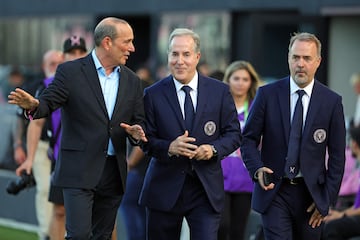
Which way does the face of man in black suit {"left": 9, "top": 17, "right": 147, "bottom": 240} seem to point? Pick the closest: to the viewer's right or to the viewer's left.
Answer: to the viewer's right

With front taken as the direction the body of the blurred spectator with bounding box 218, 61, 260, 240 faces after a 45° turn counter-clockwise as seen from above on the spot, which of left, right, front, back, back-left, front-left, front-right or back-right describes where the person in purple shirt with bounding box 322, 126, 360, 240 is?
front-left

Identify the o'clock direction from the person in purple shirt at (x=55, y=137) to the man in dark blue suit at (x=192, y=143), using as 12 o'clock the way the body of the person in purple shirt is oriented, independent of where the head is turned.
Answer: The man in dark blue suit is roughly at 11 o'clock from the person in purple shirt.

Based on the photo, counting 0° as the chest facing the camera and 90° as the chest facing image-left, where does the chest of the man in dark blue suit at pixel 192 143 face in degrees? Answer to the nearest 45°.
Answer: approximately 0°

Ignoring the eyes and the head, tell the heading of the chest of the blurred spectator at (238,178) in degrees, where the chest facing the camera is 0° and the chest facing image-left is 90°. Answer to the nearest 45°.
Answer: approximately 0°

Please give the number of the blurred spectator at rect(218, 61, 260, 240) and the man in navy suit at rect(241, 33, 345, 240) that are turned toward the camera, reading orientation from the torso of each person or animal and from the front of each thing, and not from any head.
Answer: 2

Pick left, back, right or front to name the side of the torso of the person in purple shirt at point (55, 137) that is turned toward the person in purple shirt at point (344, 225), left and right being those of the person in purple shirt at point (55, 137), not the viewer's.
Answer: left
